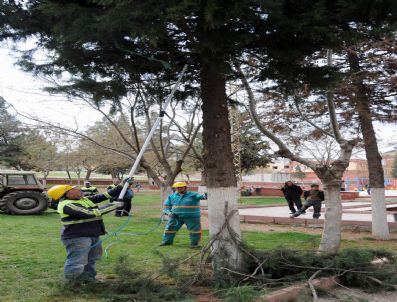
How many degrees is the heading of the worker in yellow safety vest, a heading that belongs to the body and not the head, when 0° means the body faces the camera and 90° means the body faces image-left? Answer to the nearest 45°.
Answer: approximately 270°

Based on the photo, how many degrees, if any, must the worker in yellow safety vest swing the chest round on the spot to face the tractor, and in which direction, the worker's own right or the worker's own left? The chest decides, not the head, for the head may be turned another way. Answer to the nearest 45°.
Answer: approximately 90° to the worker's own left

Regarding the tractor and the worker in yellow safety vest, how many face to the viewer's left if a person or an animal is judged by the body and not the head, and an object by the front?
1

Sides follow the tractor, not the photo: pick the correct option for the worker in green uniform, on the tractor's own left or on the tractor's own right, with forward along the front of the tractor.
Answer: on the tractor's own left

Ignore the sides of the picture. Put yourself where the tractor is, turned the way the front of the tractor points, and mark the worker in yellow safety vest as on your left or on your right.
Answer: on your left

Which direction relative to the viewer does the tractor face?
to the viewer's left

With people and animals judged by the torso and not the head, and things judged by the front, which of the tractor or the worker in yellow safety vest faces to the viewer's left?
the tractor
